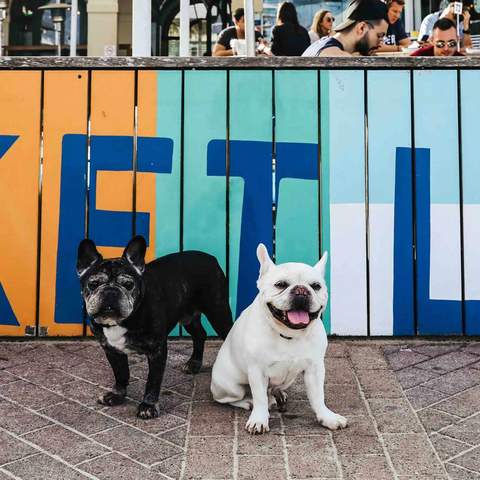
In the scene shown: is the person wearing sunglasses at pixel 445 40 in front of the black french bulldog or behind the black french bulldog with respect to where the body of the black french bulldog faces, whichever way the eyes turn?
behind

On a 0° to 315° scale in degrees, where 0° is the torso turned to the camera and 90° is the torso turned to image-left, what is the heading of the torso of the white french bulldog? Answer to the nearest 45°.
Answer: approximately 315°

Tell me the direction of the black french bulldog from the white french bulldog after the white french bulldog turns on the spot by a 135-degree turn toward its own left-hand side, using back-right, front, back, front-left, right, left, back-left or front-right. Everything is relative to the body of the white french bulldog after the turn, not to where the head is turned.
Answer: left

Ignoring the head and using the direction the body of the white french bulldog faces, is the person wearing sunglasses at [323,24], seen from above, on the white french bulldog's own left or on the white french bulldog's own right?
on the white french bulldog's own left
